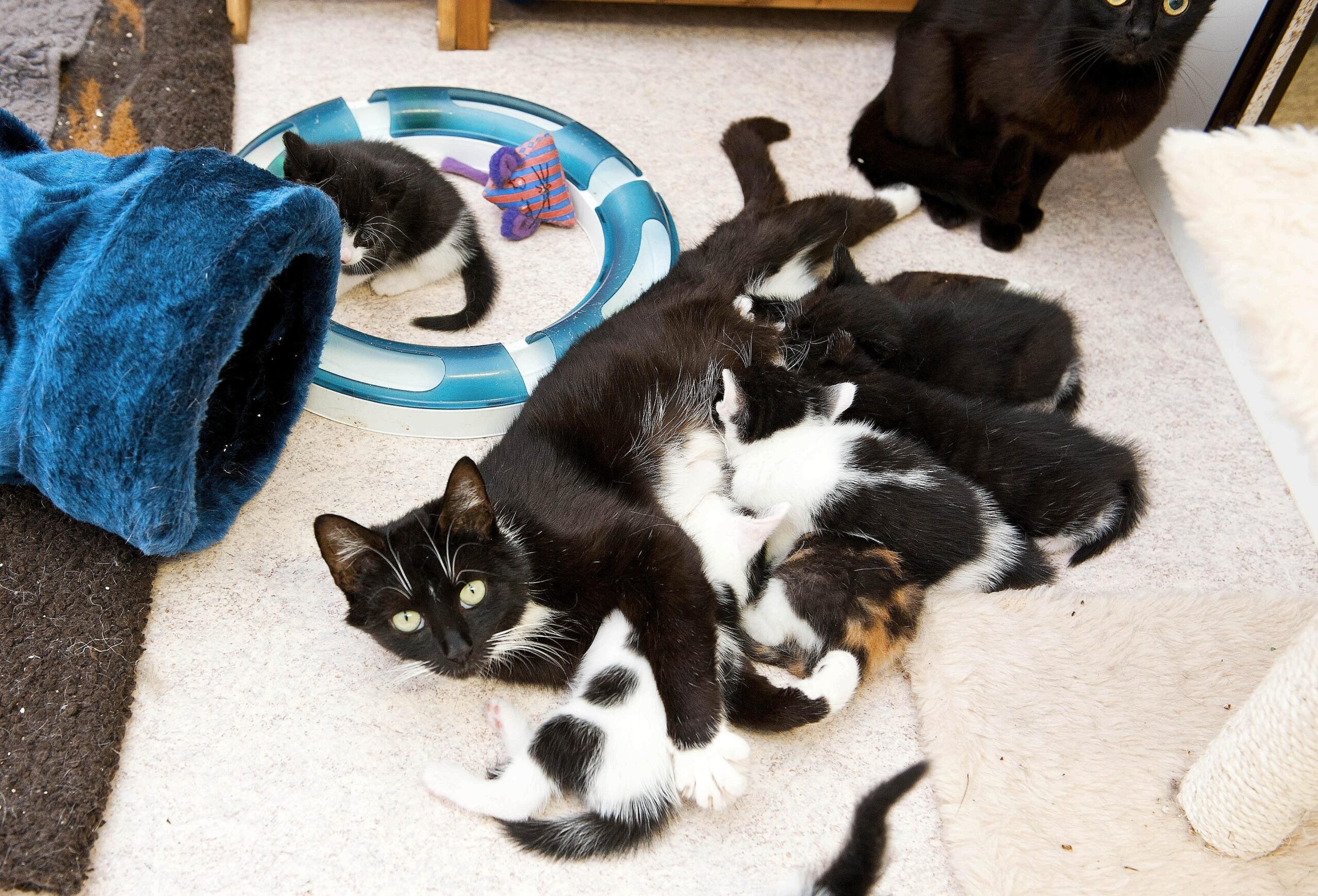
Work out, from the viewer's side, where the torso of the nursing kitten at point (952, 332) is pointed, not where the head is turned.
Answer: to the viewer's left

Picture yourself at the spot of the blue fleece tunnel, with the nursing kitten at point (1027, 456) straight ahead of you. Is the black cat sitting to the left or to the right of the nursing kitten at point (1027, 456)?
left

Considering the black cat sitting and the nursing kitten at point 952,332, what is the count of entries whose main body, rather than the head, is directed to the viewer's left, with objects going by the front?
1

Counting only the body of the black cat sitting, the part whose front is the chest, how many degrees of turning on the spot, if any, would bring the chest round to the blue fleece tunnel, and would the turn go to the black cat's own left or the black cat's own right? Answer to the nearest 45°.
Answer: approximately 90° to the black cat's own right

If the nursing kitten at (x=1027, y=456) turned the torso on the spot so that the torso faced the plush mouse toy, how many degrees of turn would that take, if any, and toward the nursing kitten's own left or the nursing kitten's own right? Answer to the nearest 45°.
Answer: approximately 45° to the nursing kitten's own left

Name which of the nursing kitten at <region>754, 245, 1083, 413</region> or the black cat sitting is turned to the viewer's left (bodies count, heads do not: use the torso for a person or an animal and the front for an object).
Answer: the nursing kitten

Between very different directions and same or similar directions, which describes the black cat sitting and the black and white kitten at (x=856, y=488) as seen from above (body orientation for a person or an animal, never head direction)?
very different directions

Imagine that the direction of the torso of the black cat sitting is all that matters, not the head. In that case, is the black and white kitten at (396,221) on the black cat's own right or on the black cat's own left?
on the black cat's own right

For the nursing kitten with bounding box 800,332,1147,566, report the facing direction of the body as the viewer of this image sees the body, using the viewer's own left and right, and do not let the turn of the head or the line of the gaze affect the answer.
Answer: facing away from the viewer and to the left of the viewer

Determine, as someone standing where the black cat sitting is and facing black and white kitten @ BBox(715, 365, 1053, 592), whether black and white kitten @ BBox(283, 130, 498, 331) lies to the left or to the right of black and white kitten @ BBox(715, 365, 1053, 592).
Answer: right

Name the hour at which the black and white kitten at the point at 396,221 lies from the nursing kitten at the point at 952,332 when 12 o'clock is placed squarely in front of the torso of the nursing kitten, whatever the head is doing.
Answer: The black and white kitten is roughly at 12 o'clock from the nursing kitten.

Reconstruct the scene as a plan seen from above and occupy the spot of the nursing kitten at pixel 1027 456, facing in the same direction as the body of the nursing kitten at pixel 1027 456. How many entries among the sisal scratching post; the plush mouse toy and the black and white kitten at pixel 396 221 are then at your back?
1

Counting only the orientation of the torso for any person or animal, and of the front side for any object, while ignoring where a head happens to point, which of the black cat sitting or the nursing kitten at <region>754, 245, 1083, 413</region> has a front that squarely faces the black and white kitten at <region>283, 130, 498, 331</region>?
the nursing kitten

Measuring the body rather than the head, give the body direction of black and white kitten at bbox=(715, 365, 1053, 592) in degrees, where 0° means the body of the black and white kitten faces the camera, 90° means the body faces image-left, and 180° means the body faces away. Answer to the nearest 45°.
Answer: approximately 135°

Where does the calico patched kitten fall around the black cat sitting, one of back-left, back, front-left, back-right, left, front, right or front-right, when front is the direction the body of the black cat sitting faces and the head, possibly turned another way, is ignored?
front-right
